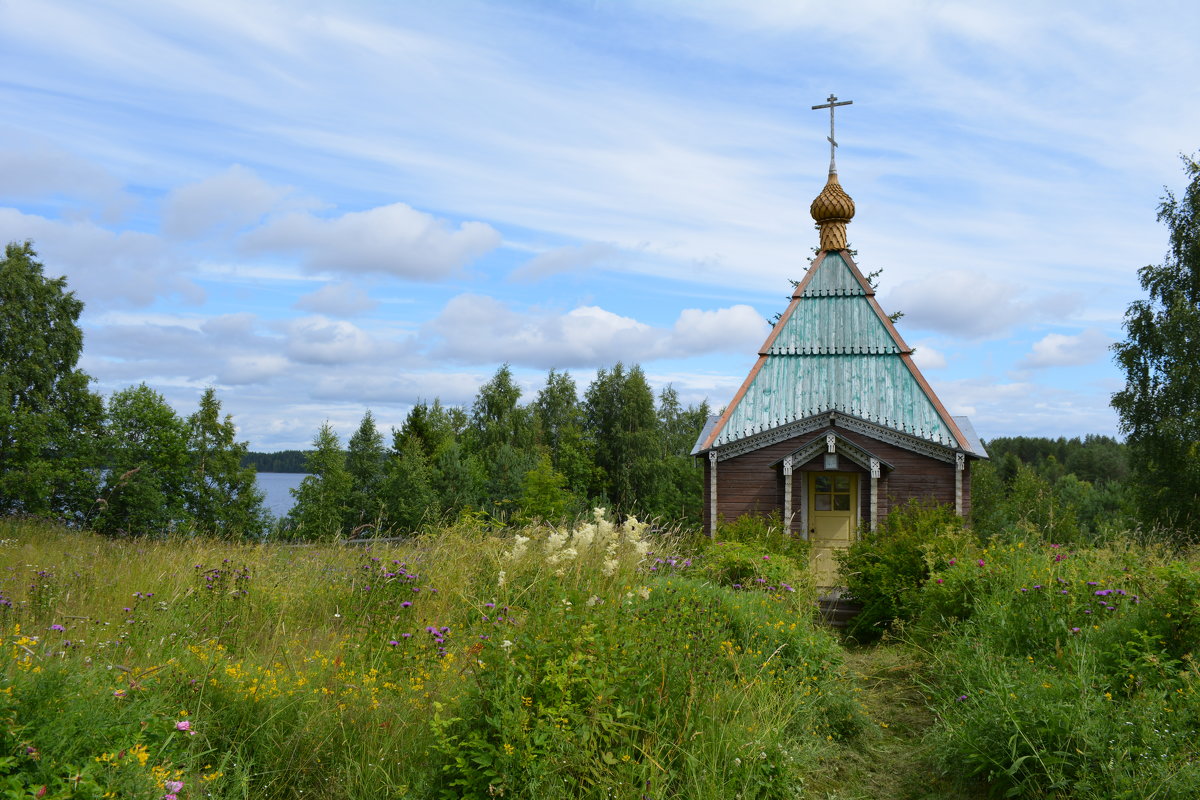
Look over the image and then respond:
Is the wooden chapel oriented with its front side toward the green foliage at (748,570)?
yes

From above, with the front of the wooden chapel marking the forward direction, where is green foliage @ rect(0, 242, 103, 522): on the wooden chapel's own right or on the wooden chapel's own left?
on the wooden chapel's own right

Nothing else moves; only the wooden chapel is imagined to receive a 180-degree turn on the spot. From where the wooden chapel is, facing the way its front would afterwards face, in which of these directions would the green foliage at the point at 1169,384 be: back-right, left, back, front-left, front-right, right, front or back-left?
front-right

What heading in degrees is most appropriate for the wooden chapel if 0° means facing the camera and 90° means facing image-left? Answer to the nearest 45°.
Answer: approximately 0°

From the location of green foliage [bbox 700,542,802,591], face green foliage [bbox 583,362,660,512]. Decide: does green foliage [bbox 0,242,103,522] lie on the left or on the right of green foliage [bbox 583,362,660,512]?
left

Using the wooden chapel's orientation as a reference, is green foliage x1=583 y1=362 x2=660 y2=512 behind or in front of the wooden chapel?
behind

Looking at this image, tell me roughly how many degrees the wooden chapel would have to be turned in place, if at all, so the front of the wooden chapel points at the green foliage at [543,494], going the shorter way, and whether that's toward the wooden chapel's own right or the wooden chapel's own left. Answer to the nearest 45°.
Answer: approximately 135° to the wooden chapel's own right

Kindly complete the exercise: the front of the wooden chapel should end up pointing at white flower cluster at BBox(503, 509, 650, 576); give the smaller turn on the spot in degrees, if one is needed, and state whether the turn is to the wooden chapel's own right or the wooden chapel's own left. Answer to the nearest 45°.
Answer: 0° — it already faces it

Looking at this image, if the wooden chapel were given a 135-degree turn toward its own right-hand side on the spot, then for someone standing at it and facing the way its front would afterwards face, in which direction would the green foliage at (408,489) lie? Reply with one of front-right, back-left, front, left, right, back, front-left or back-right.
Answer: front
